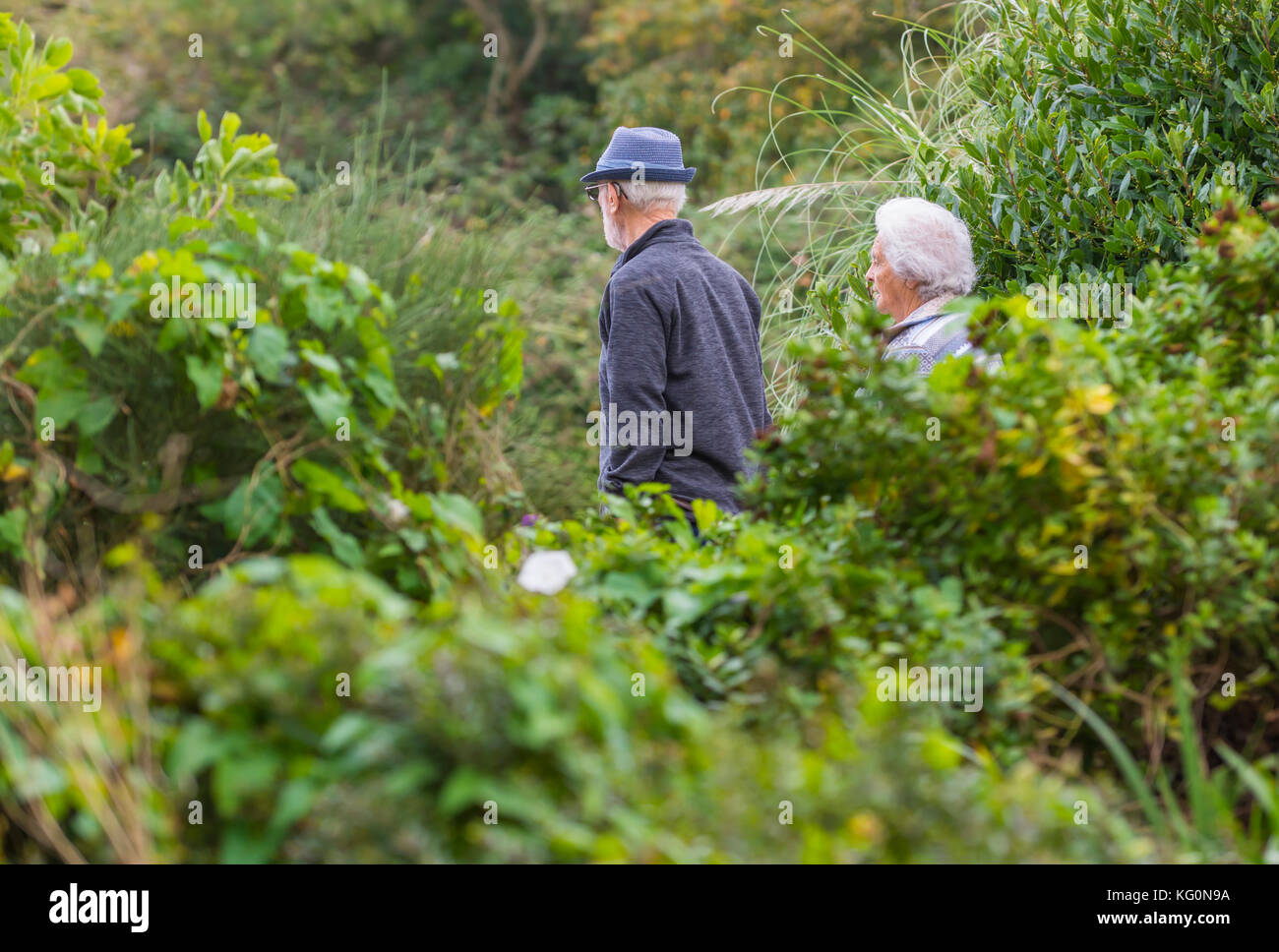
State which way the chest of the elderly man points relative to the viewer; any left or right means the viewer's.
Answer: facing away from the viewer and to the left of the viewer

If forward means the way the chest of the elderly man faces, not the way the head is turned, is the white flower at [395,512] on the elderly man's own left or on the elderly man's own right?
on the elderly man's own left

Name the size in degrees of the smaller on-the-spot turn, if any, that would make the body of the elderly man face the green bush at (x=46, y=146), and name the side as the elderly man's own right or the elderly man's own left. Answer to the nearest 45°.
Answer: approximately 90° to the elderly man's own left
